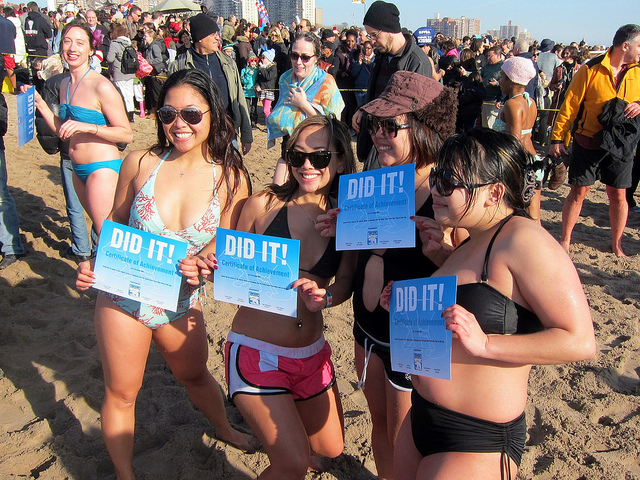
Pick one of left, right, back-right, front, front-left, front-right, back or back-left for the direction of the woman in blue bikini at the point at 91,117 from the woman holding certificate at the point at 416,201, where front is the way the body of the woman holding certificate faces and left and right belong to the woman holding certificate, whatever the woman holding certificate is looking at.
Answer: right

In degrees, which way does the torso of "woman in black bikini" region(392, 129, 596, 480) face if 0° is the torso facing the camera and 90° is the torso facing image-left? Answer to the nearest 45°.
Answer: approximately 45°

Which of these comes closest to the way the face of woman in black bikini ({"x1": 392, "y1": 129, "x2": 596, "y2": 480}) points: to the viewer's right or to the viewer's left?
to the viewer's left

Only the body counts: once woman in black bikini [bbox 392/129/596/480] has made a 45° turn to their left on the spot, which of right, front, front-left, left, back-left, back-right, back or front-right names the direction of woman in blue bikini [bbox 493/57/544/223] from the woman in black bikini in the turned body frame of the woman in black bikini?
back

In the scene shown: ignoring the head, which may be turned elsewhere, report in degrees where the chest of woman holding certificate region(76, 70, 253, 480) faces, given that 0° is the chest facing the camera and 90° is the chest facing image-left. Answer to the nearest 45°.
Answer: approximately 0°

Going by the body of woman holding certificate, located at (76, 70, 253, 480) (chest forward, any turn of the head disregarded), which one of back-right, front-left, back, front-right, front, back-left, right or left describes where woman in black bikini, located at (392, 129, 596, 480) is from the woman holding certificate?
front-left

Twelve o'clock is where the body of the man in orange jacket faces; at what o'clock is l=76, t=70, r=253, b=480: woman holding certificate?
The woman holding certificate is roughly at 2 o'clock from the man in orange jacket.

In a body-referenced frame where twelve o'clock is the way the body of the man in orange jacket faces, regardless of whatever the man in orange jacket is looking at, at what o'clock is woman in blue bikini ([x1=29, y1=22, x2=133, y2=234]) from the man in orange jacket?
The woman in blue bikini is roughly at 3 o'clock from the man in orange jacket.

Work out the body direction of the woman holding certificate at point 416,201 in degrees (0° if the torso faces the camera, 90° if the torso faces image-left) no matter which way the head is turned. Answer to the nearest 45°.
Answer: approximately 45°

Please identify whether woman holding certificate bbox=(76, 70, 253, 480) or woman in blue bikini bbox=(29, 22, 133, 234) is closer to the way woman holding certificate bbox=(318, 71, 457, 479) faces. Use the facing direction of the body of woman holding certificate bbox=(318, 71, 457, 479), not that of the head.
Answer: the woman holding certificate
